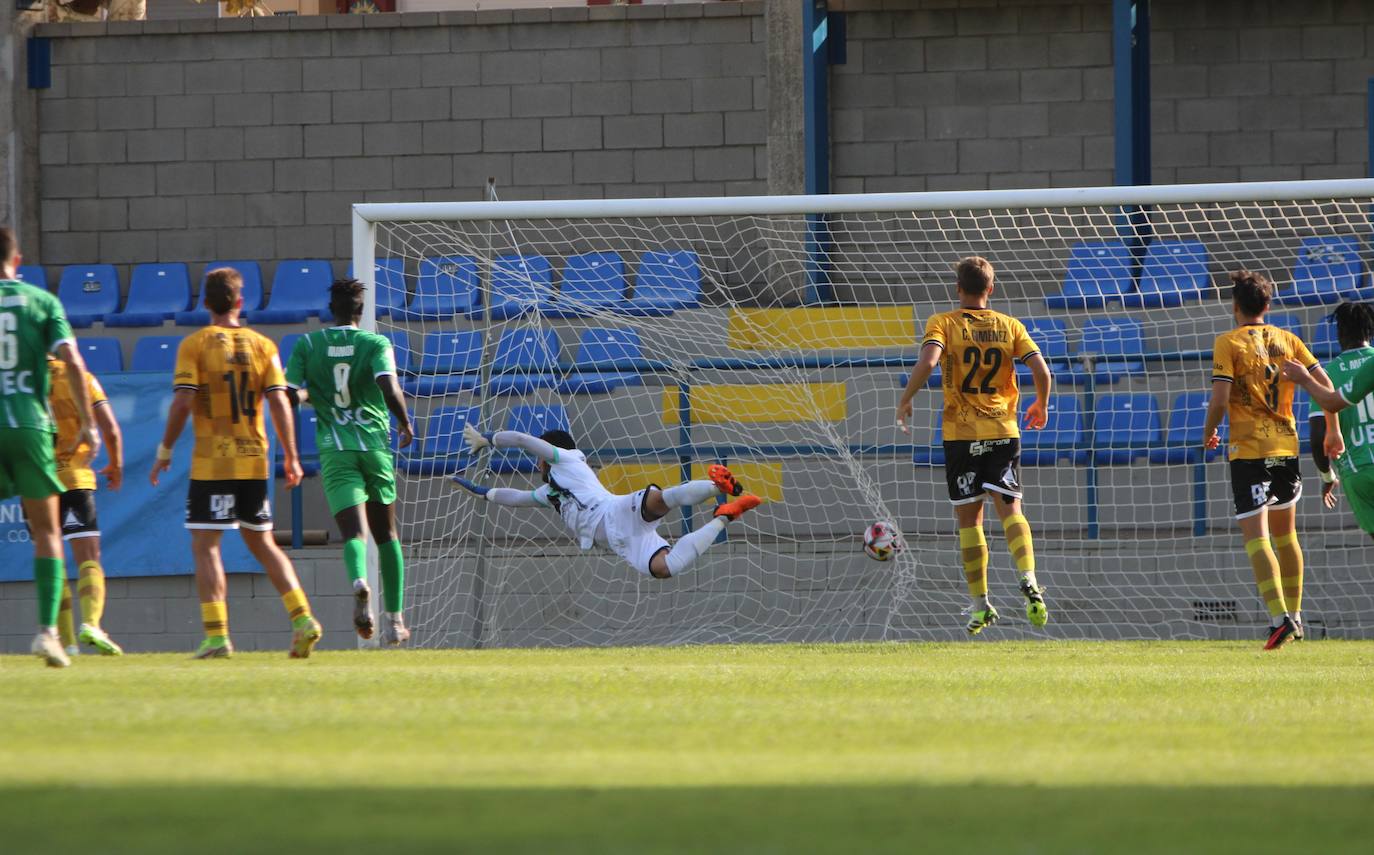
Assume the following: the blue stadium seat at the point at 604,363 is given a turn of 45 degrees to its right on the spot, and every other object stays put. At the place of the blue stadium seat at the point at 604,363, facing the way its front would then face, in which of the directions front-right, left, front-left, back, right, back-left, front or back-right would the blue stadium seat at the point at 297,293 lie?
right

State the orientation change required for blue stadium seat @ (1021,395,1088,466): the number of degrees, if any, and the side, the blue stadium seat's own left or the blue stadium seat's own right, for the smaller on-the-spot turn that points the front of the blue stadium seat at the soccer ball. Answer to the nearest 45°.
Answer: approximately 45° to the blue stadium seat's own right

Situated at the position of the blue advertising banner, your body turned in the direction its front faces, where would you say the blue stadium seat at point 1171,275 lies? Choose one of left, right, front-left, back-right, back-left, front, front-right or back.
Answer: left

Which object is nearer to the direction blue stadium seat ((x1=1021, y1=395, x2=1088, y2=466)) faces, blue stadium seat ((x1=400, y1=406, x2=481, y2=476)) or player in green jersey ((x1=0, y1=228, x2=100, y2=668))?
the player in green jersey

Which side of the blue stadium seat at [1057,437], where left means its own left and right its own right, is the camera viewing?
front

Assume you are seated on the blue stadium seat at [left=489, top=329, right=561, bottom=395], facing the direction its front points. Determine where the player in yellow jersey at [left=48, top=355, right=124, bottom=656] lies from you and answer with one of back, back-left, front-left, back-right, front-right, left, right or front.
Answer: front-right

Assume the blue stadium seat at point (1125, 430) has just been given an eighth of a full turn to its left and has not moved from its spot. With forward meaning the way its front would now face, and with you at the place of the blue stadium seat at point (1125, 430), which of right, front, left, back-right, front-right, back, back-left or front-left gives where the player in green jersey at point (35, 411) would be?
right

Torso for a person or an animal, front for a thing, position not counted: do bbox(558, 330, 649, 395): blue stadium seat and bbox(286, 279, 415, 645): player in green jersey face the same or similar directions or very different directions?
very different directions

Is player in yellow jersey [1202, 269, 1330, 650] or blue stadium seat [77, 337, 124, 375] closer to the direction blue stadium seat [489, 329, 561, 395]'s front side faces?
the player in yellow jersey

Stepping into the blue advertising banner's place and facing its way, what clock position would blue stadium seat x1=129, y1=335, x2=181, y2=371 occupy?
The blue stadium seat is roughly at 6 o'clock from the blue advertising banner.

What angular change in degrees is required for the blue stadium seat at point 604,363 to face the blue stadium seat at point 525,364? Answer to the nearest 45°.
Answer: approximately 90° to its right

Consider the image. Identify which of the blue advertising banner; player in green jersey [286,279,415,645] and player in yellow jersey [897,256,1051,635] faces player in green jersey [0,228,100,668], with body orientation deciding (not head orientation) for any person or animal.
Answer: the blue advertising banner

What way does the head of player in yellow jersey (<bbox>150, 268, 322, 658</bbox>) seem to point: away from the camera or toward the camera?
away from the camera

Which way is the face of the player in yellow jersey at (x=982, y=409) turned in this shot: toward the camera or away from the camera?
away from the camera

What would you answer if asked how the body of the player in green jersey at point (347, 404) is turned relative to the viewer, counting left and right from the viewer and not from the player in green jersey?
facing away from the viewer

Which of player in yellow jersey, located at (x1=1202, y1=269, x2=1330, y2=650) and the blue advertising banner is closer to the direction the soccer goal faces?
the player in yellow jersey

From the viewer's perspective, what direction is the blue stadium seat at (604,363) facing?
toward the camera

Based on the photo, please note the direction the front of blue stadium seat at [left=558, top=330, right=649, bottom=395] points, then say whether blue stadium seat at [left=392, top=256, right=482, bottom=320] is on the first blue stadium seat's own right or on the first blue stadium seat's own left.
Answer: on the first blue stadium seat's own right
